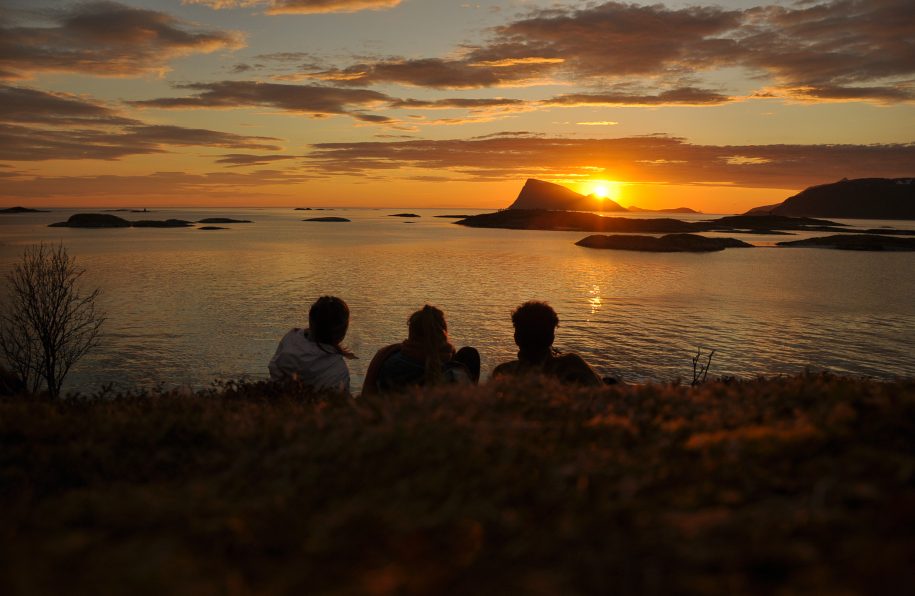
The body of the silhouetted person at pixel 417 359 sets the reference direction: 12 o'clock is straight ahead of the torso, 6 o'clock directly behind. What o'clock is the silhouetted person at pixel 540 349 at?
the silhouetted person at pixel 540 349 is roughly at 3 o'clock from the silhouetted person at pixel 417 359.

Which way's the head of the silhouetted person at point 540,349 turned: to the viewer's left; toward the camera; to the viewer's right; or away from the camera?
away from the camera

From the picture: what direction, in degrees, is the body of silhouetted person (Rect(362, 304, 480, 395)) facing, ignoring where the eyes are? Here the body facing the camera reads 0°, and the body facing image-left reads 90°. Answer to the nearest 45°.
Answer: approximately 180°

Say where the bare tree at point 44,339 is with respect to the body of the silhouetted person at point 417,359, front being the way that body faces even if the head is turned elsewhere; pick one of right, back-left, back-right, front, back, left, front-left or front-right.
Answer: front-left

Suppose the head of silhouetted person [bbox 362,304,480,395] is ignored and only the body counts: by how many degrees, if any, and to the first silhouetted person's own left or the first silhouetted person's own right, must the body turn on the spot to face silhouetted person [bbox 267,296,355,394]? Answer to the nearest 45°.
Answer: approximately 45° to the first silhouetted person's own left

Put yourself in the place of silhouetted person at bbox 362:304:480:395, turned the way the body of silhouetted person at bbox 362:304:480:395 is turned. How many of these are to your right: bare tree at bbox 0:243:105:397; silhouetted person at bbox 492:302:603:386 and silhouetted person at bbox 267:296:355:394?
1

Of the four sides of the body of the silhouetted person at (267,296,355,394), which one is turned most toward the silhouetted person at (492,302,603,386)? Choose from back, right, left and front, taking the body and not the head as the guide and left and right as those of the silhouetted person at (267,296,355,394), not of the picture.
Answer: right

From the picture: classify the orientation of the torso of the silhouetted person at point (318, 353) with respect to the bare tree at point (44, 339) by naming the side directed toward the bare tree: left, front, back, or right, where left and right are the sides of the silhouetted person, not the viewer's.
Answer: left

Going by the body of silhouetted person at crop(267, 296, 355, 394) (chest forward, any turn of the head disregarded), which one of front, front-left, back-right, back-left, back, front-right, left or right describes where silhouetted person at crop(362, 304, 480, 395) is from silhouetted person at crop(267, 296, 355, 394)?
right

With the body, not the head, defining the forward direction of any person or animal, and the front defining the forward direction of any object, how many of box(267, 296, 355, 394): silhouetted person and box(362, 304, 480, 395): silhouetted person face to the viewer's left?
0

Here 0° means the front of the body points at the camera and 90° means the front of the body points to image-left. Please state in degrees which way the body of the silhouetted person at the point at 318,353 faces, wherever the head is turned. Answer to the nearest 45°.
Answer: approximately 225°
